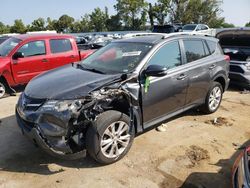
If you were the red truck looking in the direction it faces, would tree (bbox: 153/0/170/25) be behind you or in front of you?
behind

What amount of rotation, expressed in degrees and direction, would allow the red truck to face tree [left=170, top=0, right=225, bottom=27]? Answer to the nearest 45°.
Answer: approximately 180°

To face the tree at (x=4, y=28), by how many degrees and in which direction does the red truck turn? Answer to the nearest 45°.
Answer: approximately 135° to its right

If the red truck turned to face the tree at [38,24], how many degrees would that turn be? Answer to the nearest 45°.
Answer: approximately 135° to its right

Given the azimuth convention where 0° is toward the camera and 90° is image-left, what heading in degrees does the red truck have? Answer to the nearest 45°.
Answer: approximately 45°

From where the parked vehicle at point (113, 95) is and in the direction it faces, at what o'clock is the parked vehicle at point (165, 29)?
the parked vehicle at point (165, 29) is roughly at 5 o'clock from the parked vehicle at point (113, 95).

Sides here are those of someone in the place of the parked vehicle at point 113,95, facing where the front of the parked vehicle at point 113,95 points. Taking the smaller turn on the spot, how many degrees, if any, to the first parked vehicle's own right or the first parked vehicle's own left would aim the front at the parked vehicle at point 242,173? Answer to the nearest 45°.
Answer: approximately 90° to the first parked vehicle's own left

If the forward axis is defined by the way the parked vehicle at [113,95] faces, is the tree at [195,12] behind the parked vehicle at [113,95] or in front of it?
behind

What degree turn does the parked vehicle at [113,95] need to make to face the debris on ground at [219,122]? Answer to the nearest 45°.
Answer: approximately 180°
